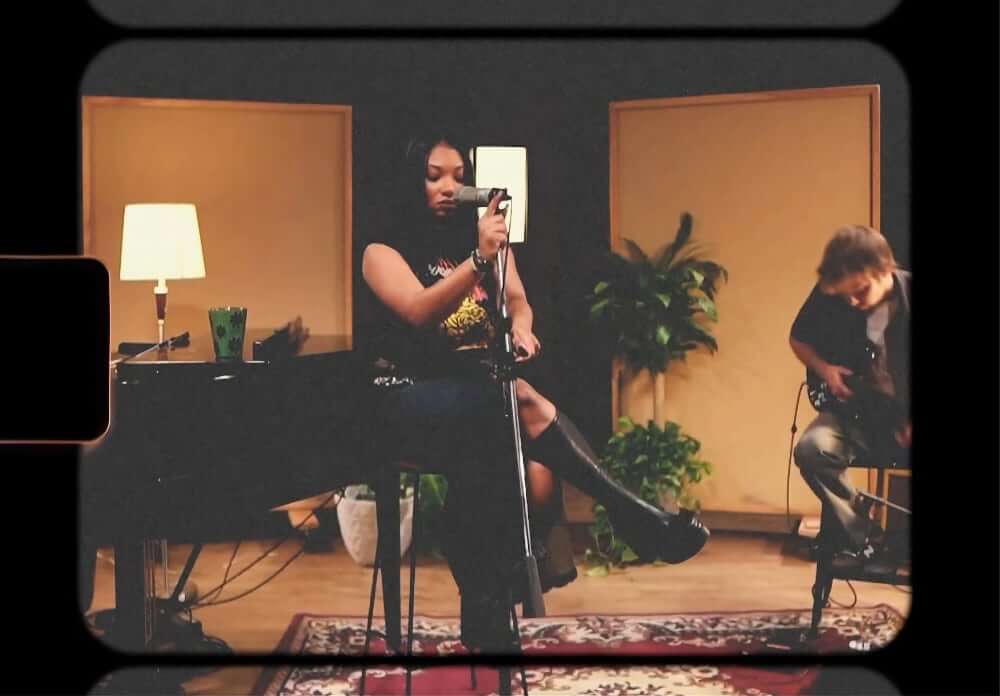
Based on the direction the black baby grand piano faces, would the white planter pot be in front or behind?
behind

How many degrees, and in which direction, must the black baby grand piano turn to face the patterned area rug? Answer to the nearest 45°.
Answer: approximately 135° to its left

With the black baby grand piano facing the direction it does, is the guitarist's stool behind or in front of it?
behind

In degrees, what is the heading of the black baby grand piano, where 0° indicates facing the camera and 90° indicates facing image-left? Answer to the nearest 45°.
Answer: approximately 45°

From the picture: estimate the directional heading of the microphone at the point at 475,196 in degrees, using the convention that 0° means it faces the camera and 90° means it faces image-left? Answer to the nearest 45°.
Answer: approximately 90°

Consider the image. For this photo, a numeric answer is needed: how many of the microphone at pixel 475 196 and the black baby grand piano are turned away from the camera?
0

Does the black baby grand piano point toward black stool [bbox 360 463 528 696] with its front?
no

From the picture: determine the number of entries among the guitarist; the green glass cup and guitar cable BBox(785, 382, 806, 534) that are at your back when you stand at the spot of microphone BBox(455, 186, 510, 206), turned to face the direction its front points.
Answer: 2

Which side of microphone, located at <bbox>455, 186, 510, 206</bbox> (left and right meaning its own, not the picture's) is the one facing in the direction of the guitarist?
back
